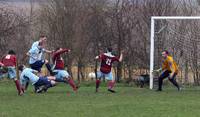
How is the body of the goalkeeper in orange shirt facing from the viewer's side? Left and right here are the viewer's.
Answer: facing the viewer and to the left of the viewer

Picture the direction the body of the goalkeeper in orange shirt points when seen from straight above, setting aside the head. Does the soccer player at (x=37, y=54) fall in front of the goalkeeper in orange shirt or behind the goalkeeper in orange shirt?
in front

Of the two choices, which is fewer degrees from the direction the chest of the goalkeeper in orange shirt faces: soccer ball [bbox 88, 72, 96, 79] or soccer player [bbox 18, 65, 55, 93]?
the soccer player

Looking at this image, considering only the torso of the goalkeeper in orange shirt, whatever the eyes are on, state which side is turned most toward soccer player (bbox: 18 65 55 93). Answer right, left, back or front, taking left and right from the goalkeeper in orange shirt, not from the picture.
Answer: front
